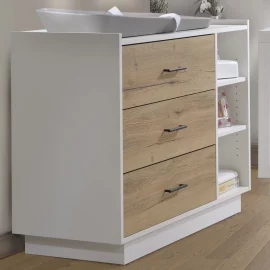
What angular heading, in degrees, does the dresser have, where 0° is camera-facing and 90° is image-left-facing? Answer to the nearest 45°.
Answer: approximately 315°
